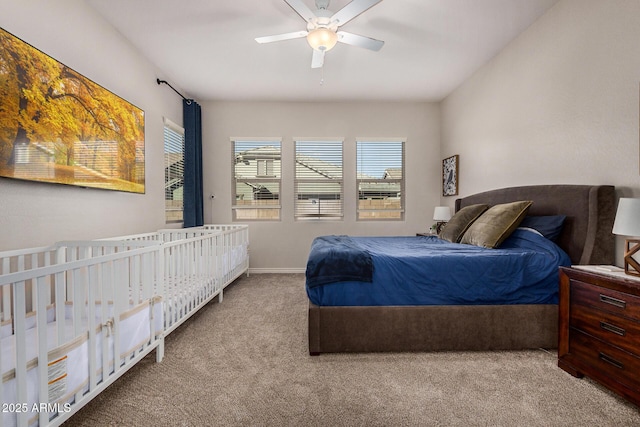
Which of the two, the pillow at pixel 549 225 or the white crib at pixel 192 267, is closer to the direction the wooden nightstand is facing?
the white crib

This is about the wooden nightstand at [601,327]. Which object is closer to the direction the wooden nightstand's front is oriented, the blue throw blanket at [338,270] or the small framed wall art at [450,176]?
the blue throw blanket

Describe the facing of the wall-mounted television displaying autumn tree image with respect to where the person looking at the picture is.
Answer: facing the viewer and to the right of the viewer

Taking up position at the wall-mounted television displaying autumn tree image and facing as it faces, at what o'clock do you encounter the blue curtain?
The blue curtain is roughly at 9 o'clock from the wall-mounted television displaying autumn tree image.

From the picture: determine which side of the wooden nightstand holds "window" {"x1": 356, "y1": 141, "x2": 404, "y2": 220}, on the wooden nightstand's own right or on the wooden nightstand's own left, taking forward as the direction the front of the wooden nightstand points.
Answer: on the wooden nightstand's own right

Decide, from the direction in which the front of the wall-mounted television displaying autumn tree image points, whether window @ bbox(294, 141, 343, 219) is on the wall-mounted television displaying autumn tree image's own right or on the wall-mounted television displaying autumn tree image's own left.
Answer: on the wall-mounted television displaying autumn tree image's own left

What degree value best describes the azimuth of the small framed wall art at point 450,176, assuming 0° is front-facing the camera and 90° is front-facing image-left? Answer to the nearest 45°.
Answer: approximately 45°

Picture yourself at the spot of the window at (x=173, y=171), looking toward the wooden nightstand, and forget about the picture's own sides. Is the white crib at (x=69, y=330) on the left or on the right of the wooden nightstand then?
right

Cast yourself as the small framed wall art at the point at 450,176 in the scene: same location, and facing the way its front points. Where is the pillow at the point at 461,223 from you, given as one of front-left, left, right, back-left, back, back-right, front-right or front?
front-left

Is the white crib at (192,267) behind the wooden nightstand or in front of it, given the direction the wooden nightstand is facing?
in front

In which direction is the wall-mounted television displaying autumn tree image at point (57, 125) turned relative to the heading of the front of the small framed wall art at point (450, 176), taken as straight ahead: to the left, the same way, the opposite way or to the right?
the opposite way

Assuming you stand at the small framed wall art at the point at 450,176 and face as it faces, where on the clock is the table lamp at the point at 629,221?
The table lamp is roughly at 10 o'clock from the small framed wall art.

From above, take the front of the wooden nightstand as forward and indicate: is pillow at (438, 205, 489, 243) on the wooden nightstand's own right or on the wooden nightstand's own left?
on the wooden nightstand's own right

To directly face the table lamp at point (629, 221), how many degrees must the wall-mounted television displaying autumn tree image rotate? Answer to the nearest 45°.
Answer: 0° — it already faces it

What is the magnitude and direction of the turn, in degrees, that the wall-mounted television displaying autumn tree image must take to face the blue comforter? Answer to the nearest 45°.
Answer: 0° — it already faces it

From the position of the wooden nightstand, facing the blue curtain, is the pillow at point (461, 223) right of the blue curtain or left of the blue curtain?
right

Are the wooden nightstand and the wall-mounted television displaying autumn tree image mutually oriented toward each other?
yes

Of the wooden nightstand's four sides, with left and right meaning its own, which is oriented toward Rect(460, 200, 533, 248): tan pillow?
right

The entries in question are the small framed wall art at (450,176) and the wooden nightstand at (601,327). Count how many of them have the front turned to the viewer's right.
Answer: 0

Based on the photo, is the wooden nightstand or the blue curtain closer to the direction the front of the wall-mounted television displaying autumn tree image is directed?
the wooden nightstand
